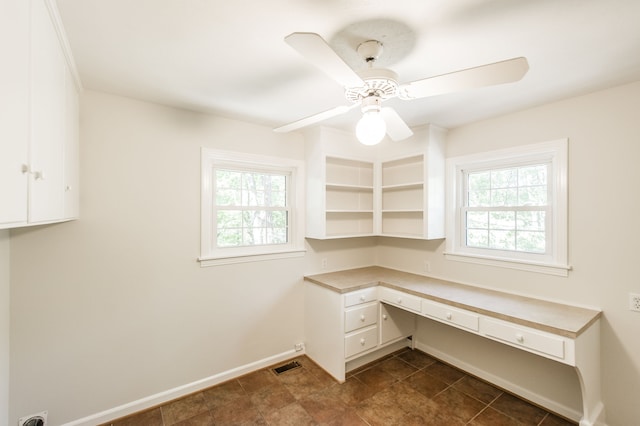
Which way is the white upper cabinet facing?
to the viewer's right

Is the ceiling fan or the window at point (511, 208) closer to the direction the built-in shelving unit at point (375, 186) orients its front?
the ceiling fan

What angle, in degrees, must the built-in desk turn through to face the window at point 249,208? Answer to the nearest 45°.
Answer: approximately 45° to its right

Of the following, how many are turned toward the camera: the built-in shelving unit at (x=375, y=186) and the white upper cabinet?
1

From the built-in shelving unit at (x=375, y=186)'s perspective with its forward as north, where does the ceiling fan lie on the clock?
The ceiling fan is roughly at 12 o'clock from the built-in shelving unit.

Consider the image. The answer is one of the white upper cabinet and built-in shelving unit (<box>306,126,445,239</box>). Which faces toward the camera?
the built-in shelving unit

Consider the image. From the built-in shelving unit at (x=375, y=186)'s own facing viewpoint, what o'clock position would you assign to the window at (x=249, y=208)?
The window is roughly at 2 o'clock from the built-in shelving unit.

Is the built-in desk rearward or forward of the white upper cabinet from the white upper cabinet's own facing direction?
forward

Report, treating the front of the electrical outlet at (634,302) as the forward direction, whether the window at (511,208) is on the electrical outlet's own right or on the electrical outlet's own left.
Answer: on the electrical outlet's own right

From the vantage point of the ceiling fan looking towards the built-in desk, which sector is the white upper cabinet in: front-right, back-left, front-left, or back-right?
back-left

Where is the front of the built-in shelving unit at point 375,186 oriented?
toward the camera
